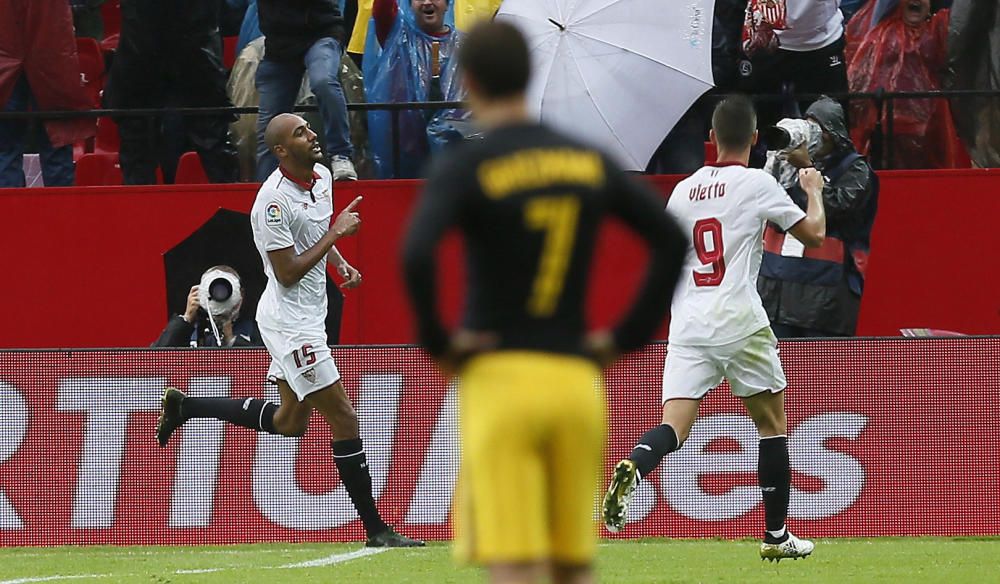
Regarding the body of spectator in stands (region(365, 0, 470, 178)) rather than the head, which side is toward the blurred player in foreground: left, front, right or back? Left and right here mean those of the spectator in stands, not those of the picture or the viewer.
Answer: front

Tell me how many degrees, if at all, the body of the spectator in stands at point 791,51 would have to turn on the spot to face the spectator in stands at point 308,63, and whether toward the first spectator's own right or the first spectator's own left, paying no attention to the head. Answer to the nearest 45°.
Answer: approximately 90° to the first spectator's own right

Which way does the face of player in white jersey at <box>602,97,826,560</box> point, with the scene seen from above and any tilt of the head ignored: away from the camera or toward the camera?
away from the camera

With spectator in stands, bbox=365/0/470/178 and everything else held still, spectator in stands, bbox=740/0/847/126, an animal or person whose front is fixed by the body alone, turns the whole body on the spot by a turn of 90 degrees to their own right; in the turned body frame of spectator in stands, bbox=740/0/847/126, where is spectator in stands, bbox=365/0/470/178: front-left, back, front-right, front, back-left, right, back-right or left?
front

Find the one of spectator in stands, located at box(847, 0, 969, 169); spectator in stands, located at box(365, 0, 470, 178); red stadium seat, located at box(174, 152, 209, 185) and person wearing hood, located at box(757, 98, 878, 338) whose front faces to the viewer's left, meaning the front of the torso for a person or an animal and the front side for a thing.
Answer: the person wearing hood

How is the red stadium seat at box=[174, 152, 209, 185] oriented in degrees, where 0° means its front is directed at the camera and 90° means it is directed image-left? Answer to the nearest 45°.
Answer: approximately 0°

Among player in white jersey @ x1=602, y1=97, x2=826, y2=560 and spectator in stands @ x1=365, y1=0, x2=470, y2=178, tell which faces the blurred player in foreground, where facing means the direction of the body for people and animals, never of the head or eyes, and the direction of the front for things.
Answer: the spectator in stands

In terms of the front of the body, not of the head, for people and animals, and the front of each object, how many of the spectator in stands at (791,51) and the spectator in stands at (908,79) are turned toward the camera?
2
